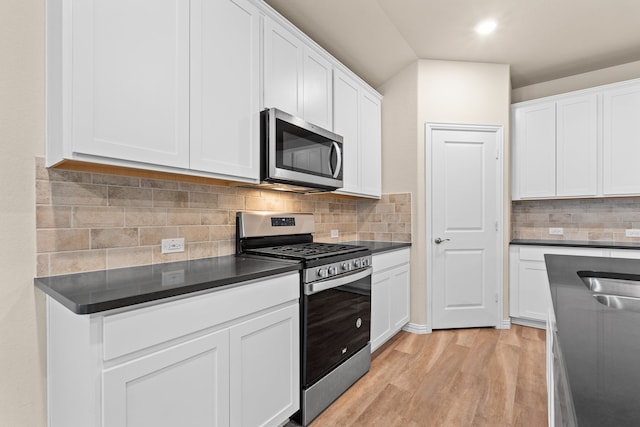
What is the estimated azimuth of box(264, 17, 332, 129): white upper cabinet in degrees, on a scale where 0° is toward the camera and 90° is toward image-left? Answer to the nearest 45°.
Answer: approximately 315°

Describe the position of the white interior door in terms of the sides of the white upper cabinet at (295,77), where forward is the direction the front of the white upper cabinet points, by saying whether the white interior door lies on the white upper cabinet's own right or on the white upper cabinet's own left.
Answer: on the white upper cabinet's own left

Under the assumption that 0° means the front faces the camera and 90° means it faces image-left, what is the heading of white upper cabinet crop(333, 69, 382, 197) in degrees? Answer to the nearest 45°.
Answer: approximately 315°

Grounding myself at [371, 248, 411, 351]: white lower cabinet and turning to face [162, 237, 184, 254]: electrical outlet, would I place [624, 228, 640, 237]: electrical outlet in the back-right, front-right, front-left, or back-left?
back-left

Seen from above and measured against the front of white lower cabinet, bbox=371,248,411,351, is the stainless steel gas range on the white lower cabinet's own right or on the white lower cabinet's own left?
on the white lower cabinet's own right

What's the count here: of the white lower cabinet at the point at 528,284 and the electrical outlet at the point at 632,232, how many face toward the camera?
2

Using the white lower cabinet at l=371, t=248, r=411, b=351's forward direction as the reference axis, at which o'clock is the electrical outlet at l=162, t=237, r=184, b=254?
The electrical outlet is roughly at 3 o'clock from the white lower cabinet.

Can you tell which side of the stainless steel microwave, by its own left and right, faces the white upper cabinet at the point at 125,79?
right

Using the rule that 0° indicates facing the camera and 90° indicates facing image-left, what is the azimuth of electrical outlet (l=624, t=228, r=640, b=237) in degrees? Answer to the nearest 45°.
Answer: approximately 0°

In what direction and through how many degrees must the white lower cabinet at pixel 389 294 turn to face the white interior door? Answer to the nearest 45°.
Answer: approximately 90° to its left

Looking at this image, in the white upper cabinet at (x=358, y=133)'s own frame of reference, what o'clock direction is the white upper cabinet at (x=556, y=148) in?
the white upper cabinet at (x=556, y=148) is roughly at 10 o'clock from the white upper cabinet at (x=358, y=133).
